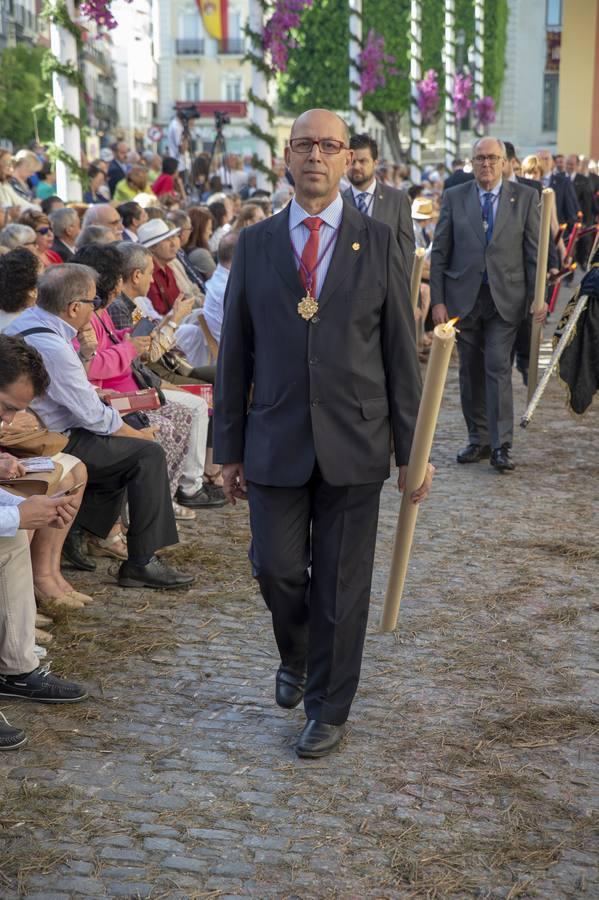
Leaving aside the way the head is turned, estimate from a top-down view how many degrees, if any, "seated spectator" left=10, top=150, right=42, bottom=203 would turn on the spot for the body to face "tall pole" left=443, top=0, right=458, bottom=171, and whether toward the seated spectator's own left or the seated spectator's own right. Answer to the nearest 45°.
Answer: approximately 45° to the seated spectator's own left

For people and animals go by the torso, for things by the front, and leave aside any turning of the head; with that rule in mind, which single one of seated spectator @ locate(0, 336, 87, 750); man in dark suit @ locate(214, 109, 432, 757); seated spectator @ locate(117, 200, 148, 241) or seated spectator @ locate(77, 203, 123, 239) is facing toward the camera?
the man in dark suit

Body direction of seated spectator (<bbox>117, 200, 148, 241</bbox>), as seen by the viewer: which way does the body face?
to the viewer's right

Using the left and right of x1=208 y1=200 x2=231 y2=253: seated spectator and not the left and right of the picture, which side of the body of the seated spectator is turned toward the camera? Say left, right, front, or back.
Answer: right

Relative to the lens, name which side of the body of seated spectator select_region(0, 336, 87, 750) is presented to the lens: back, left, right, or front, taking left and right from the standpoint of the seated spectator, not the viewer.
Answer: right

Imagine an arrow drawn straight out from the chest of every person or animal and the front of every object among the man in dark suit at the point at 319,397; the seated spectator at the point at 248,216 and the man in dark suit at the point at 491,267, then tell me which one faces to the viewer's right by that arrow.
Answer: the seated spectator

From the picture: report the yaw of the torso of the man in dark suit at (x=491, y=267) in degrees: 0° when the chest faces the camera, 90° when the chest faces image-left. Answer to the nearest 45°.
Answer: approximately 0°

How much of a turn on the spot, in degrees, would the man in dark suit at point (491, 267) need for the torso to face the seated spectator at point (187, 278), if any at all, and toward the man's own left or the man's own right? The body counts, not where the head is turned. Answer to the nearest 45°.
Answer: approximately 90° to the man's own right

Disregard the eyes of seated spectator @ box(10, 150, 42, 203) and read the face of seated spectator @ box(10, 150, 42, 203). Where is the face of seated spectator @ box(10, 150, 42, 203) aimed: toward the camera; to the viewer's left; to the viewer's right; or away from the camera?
to the viewer's right

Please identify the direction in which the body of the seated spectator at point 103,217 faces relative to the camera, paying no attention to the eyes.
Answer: to the viewer's right

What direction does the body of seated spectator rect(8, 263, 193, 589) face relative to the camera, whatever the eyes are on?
to the viewer's right

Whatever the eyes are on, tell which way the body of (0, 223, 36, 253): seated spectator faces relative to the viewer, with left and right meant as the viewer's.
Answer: facing to the right of the viewer

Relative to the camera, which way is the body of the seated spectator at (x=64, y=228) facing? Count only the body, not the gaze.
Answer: to the viewer's right
